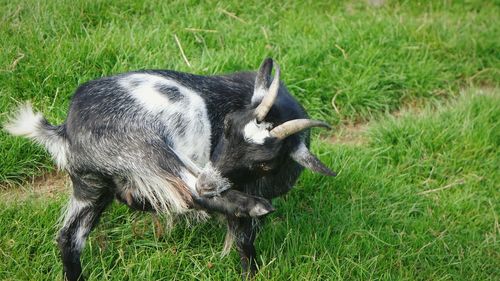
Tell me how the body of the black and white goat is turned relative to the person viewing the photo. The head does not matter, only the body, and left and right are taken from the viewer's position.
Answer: facing to the right of the viewer
